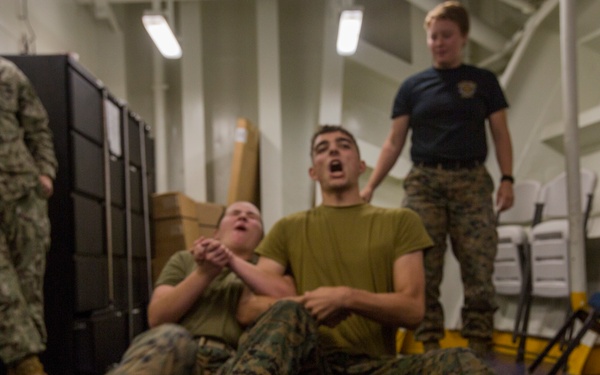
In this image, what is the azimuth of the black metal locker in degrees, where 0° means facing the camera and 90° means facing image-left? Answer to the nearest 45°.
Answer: approximately 270°

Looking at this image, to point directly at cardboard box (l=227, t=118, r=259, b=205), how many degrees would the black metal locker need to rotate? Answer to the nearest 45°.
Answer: approximately 45° to its left

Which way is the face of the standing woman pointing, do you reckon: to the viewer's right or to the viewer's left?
to the viewer's left

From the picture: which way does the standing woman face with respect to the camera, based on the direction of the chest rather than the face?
toward the camera

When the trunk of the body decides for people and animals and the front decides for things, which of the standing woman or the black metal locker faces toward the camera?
the standing woman
